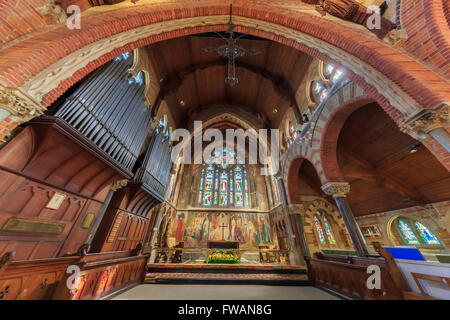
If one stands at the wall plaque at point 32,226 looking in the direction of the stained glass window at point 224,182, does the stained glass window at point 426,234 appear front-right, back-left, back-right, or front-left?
front-right

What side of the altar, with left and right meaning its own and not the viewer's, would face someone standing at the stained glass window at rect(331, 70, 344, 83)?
front

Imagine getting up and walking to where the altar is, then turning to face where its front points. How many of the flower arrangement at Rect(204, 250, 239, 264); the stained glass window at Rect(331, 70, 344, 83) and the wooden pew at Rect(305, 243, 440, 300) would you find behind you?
0

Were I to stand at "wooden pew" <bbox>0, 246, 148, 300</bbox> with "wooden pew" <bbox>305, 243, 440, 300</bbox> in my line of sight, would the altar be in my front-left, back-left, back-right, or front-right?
front-left

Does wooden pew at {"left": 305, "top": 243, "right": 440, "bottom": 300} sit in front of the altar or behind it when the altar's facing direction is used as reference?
in front

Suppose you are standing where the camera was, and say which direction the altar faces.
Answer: facing the viewer

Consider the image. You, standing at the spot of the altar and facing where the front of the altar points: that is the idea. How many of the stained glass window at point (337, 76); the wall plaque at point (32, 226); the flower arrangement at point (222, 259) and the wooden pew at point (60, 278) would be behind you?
0

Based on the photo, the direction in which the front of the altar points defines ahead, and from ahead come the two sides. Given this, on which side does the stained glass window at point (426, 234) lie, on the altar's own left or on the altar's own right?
on the altar's own left

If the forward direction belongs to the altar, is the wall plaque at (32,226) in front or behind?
in front

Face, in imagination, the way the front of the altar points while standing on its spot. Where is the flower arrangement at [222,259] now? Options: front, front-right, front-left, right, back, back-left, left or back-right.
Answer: front

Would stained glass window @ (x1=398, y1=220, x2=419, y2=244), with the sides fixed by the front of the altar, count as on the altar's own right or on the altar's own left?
on the altar's own left

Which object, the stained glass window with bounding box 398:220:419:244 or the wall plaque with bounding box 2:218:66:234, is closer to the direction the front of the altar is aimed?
the wall plaque

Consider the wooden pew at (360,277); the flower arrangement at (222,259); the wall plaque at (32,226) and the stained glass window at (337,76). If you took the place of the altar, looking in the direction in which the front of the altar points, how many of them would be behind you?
0

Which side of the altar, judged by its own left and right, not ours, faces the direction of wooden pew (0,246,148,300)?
front

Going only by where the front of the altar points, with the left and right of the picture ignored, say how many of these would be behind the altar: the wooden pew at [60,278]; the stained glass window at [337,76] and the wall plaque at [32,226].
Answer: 0

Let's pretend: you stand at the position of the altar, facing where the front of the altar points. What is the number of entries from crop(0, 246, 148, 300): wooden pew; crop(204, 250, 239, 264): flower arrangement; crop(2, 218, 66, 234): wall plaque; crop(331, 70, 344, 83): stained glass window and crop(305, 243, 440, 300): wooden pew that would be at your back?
0
